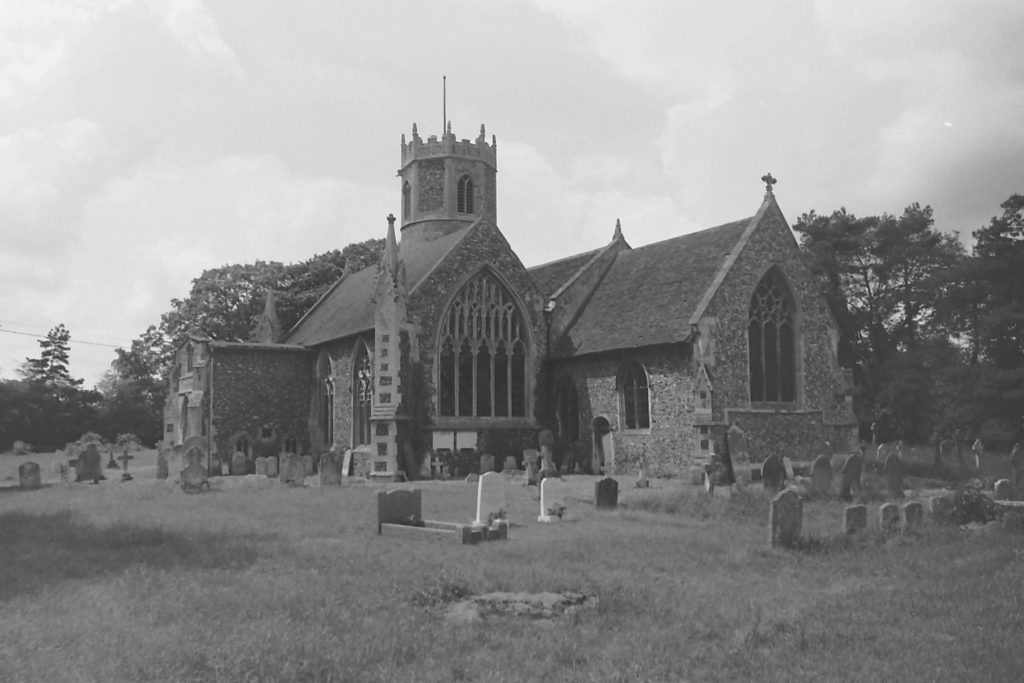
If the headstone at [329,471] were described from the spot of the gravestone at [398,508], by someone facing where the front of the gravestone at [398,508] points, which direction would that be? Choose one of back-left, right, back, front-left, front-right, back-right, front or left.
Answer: back

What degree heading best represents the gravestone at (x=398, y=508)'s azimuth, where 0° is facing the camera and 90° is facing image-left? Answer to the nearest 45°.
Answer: approximately 0°

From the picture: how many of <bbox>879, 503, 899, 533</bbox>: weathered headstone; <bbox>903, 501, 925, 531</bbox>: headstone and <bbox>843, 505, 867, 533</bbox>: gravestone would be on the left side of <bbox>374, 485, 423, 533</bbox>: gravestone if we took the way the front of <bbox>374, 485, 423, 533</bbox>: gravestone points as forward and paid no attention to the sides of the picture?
3

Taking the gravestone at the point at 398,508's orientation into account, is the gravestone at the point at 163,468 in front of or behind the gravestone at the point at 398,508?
behind

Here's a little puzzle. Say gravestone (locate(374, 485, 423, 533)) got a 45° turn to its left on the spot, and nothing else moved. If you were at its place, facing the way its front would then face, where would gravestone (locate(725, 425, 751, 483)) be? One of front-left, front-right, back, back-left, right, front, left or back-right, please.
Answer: left

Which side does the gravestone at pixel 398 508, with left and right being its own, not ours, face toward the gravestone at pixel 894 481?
left

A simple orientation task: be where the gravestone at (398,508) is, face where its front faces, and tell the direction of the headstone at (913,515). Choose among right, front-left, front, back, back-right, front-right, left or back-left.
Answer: left

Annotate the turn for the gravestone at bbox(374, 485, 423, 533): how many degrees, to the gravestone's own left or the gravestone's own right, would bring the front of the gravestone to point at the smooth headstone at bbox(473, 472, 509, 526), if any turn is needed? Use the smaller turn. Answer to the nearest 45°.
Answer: approximately 135° to the gravestone's own left

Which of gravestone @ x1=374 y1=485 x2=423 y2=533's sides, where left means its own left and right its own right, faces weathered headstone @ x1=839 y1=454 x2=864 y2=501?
left

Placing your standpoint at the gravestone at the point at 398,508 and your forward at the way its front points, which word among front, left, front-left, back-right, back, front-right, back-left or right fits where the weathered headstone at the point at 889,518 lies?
left

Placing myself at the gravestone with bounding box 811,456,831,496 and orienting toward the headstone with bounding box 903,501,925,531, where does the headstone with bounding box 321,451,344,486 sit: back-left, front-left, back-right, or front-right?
back-right
